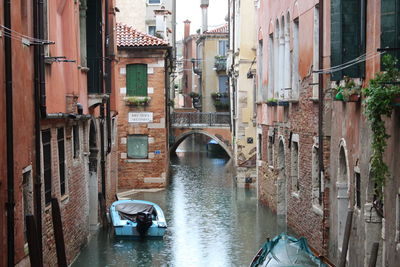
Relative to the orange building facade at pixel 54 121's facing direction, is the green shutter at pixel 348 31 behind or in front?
in front

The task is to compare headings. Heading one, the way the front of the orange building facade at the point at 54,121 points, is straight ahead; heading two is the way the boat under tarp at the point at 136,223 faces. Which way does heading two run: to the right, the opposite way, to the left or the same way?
to the left

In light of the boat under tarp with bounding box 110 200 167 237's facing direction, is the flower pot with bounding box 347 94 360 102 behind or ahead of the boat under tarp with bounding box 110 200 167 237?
behind

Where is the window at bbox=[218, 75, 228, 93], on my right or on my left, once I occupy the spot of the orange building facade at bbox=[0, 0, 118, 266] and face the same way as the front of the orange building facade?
on my left

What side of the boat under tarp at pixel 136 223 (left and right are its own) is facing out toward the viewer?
back

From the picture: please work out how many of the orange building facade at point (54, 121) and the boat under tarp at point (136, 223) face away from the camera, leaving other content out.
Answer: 1

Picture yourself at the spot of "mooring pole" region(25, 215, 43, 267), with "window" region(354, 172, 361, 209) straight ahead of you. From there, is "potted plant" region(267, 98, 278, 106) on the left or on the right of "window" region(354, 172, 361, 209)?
left

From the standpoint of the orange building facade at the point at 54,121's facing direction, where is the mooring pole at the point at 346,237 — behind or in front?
in front

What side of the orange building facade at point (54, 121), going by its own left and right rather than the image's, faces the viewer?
right

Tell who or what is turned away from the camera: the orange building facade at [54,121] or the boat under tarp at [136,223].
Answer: the boat under tarp
